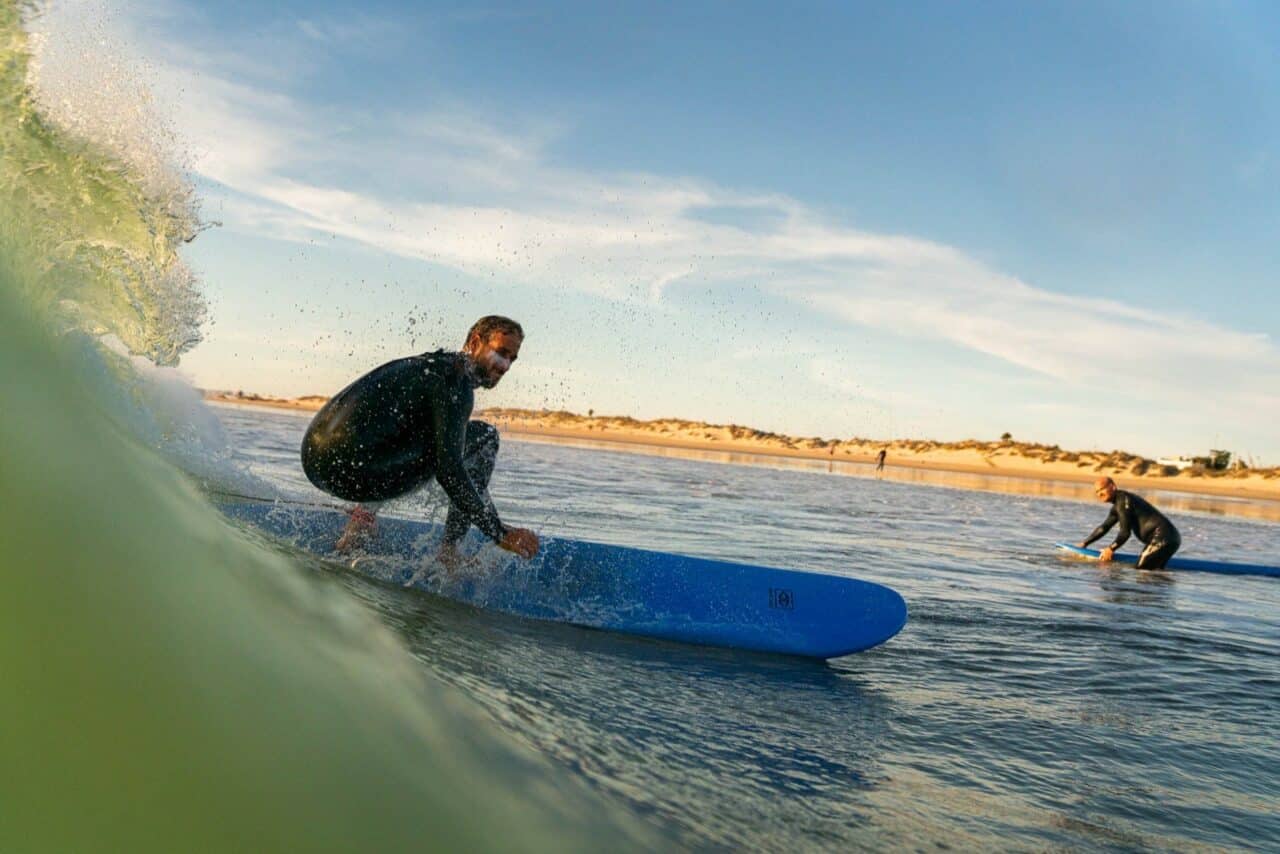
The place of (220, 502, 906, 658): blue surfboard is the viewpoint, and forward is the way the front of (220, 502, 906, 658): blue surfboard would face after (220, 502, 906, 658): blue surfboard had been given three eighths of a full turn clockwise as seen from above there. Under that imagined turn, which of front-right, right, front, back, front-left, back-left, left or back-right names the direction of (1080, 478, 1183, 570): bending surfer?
back

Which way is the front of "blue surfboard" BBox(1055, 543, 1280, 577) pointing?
to the viewer's left

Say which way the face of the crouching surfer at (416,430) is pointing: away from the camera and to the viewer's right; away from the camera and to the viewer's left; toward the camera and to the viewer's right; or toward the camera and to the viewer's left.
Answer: toward the camera and to the viewer's right

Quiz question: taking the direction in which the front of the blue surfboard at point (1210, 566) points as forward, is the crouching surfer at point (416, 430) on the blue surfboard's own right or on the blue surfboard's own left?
on the blue surfboard's own left

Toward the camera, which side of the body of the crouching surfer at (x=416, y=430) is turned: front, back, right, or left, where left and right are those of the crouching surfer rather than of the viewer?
right

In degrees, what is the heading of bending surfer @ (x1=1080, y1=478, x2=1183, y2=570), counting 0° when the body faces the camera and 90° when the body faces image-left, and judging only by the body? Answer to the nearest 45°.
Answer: approximately 90°

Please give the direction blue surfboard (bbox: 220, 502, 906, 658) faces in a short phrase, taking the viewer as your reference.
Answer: facing to the right of the viewer

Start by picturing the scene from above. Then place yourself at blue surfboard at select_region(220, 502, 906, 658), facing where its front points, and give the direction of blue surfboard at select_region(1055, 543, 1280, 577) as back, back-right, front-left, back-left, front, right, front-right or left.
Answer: front-left
